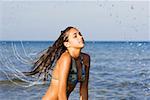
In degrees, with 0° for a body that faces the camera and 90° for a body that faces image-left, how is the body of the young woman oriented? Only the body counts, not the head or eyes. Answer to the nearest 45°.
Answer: approximately 315°
